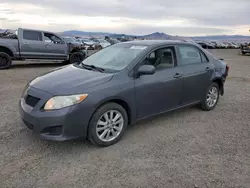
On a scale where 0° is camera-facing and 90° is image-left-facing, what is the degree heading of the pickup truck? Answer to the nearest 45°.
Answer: approximately 270°

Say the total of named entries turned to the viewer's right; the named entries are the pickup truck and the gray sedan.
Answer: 1

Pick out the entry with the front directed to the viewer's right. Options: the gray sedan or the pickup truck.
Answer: the pickup truck

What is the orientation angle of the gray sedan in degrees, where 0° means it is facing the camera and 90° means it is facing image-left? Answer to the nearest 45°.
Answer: approximately 45°

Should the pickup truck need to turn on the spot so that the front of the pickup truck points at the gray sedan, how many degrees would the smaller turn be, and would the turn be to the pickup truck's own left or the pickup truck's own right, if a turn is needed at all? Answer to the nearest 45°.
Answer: approximately 90° to the pickup truck's own right

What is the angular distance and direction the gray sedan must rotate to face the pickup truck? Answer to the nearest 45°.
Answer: approximately 90° to its right
